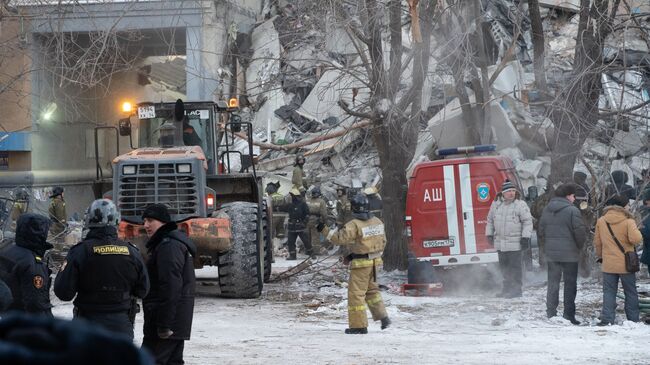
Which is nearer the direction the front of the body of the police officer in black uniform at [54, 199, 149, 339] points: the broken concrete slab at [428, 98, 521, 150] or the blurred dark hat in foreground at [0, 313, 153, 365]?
the broken concrete slab

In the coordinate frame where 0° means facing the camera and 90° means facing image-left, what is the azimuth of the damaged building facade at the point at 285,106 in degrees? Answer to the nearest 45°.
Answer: approximately 0°

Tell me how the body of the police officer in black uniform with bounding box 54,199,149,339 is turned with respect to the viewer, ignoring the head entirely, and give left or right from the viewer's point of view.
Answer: facing away from the viewer

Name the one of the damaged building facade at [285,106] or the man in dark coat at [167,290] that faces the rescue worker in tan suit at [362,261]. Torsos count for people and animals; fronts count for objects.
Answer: the damaged building facade

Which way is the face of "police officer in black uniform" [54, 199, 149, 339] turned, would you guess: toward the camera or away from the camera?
away from the camera
